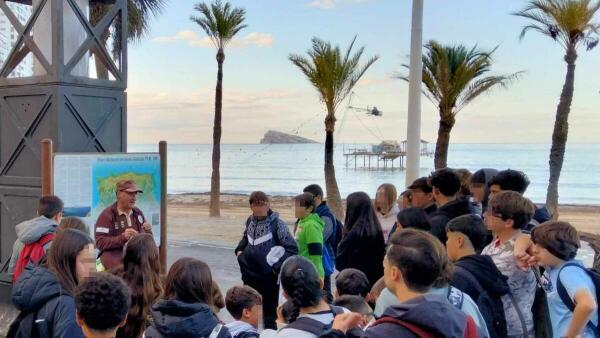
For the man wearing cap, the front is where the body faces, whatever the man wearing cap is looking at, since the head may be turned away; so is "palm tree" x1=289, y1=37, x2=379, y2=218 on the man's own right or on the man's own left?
on the man's own left

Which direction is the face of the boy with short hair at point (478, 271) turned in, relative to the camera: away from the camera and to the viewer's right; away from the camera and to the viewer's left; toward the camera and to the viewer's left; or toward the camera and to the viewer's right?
away from the camera and to the viewer's left

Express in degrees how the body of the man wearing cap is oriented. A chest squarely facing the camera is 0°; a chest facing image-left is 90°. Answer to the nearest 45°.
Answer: approximately 315°

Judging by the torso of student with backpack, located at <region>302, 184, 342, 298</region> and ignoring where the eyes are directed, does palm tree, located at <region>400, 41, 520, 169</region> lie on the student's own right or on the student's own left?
on the student's own right

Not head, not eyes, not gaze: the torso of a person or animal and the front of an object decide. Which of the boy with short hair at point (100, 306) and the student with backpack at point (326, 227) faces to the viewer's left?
the student with backpack

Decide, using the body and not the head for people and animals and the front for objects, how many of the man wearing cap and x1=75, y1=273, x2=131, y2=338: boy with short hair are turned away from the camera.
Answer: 1

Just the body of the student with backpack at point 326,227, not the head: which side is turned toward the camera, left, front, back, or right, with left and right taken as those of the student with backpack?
left

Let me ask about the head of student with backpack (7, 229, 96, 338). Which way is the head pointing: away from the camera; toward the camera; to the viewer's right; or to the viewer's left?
to the viewer's right

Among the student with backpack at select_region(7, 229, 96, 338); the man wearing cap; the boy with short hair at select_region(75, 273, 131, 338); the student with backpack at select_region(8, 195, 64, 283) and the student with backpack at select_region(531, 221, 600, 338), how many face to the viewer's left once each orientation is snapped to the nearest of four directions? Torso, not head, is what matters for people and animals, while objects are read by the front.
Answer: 1

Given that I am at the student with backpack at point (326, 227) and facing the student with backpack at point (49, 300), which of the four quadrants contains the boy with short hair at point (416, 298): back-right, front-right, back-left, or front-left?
front-left

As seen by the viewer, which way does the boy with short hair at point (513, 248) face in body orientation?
to the viewer's left
